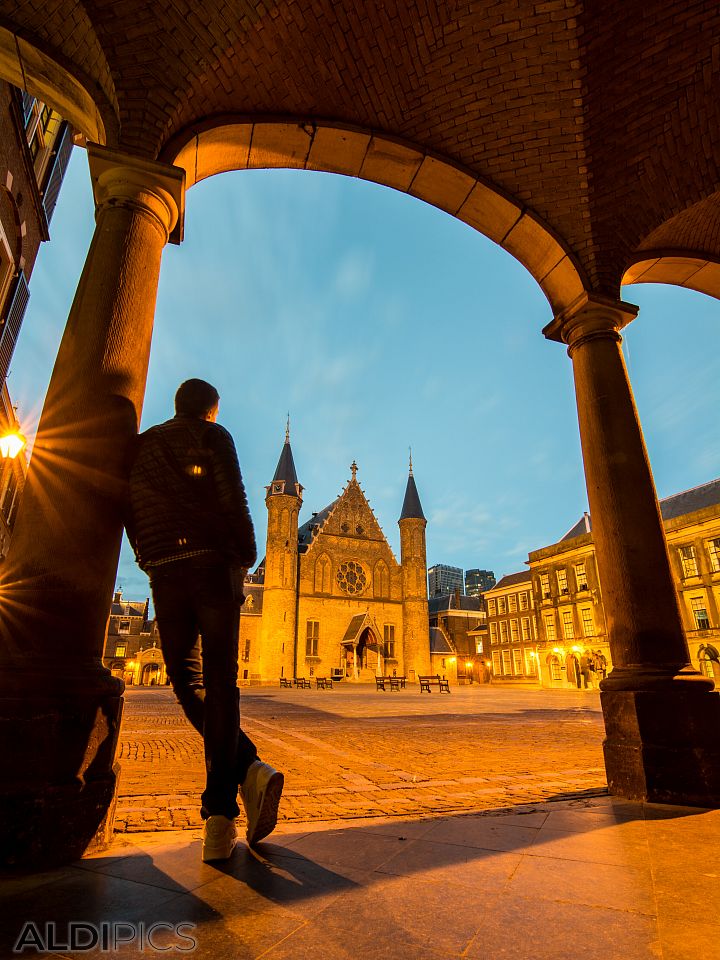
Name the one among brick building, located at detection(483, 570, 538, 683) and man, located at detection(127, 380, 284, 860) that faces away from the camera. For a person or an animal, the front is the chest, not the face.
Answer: the man

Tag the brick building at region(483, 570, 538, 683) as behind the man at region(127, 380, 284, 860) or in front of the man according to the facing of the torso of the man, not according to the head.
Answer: in front

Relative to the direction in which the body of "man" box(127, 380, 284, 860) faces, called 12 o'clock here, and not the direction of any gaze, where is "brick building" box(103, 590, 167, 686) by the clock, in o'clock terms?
The brick building is roughly at 12 o'clock from the man.

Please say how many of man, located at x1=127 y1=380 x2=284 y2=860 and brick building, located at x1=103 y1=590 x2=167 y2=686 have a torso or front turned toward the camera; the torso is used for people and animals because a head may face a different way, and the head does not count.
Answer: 1

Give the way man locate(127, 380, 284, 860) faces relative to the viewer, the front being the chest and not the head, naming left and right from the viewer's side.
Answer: facing away from the viewer

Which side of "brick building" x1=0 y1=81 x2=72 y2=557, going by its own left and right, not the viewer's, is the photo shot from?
right

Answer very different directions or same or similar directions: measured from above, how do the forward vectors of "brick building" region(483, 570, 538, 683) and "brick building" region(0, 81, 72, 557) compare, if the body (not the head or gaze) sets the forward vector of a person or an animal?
very different directions

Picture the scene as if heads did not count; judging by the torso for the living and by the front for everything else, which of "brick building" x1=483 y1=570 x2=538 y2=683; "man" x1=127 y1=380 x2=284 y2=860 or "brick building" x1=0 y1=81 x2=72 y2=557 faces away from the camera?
the man

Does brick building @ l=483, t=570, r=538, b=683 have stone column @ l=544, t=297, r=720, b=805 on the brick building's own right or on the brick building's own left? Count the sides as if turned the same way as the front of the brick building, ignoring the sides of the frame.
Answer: on the brick building's own left

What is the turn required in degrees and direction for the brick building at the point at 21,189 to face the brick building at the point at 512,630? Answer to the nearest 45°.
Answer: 0° — it already faces it

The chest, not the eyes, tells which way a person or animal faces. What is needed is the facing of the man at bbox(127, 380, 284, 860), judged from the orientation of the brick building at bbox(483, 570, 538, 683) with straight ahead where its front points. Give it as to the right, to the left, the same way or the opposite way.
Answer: to the right

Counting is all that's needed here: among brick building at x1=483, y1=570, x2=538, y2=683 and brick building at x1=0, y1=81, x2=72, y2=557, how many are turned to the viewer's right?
1

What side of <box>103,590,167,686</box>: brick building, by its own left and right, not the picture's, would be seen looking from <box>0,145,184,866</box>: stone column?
front

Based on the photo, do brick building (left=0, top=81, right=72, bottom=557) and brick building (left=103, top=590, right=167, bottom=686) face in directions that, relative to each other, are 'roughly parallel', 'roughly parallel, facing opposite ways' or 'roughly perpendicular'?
roughly perpendicular
